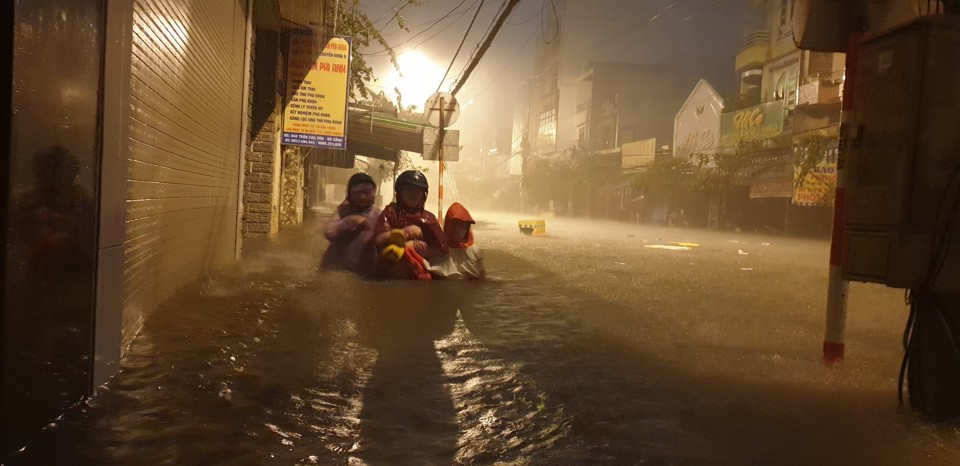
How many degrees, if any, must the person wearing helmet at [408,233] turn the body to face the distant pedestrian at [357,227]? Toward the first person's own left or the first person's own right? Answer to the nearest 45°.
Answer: approximately 135° to the first person's own right

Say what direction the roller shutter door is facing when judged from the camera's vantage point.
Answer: facing to the right of the viewer

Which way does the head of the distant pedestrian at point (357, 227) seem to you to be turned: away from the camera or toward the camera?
toward the camera

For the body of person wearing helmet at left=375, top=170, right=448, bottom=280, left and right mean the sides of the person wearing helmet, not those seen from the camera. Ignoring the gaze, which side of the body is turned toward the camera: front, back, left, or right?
front

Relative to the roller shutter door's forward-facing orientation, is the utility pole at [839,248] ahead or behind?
ahead

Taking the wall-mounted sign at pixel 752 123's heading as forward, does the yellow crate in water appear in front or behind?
in front

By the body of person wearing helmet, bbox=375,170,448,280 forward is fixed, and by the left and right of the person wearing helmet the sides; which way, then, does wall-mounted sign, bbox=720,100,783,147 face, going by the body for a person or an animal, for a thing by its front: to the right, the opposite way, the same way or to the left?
to the right

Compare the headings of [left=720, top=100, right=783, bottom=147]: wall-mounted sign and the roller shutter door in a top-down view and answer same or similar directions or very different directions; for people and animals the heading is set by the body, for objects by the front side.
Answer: very different directions

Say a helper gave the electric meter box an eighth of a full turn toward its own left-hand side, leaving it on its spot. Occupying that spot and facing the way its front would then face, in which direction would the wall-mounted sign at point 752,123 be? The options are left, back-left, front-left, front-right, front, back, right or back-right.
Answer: back

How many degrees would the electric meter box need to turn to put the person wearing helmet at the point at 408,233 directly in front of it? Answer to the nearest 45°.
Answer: approximately 90° to its right

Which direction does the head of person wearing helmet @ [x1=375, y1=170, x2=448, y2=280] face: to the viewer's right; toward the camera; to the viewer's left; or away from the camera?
toward the camera

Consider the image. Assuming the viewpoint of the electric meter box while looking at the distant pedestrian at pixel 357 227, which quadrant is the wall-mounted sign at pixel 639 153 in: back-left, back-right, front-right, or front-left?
front-right

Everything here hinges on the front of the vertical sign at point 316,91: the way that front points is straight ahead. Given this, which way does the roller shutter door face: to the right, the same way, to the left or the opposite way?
to the left

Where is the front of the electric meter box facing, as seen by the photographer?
facing the viewer and to the left of the viewer

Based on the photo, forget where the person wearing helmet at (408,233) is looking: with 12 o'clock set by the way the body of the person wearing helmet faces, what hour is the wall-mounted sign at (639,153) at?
The wall-mounted sign is roughly at 7 o'clock from the person wearing helmet.

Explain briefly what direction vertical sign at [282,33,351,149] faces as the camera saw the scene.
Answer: facing the viewer

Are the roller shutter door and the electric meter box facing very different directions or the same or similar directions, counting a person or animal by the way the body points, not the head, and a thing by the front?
very different directions

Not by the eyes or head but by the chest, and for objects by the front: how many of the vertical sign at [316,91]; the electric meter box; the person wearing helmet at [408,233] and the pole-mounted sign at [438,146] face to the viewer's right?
0
